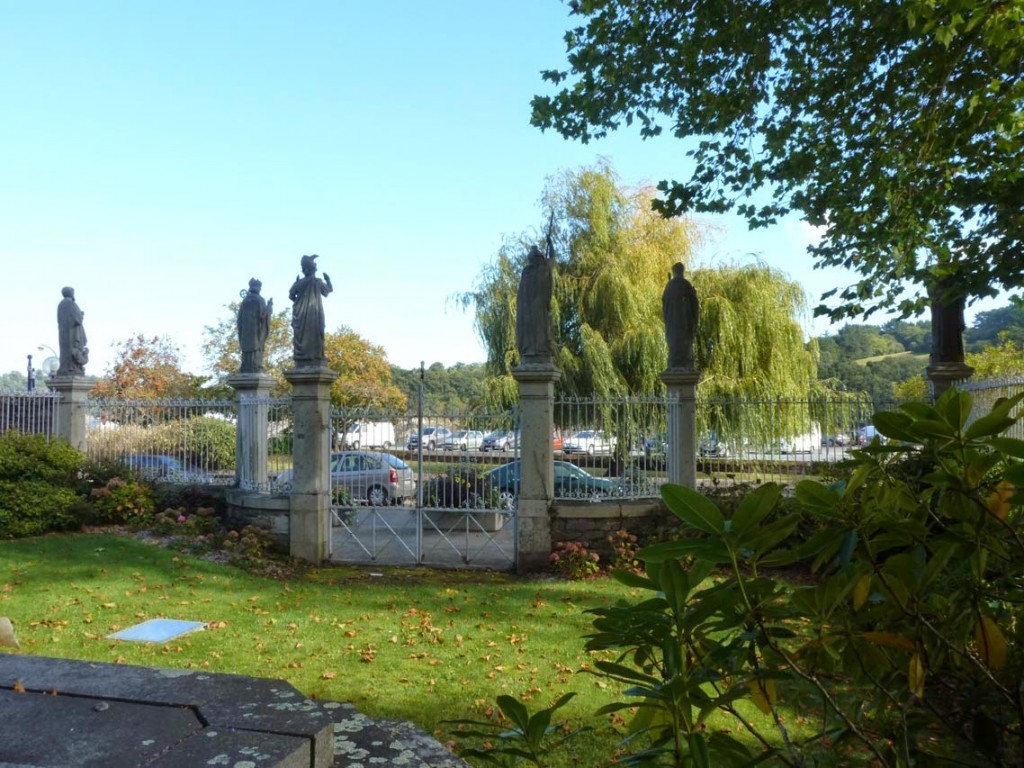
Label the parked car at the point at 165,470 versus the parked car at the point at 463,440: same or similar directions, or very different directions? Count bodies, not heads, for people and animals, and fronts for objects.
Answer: very different directions

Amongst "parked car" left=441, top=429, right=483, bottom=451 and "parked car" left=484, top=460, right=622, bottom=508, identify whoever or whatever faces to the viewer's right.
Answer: "parked car" left=484, top=460, right=622, bottom=508

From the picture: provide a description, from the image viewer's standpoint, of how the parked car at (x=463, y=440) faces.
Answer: facing the viewer and to the left of the viewer

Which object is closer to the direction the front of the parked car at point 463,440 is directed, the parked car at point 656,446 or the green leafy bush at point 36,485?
the green leafy bush

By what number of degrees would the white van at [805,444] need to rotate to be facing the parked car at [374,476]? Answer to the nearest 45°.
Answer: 0° — it already faces it

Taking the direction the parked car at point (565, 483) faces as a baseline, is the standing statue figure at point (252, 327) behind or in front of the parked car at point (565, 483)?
behind

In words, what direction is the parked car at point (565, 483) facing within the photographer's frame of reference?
facing to the right of the viewer

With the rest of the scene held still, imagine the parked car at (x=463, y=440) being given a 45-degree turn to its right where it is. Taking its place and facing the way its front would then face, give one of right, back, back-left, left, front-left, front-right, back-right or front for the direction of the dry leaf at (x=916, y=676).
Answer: left
